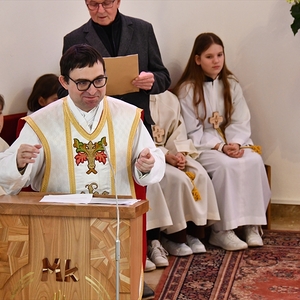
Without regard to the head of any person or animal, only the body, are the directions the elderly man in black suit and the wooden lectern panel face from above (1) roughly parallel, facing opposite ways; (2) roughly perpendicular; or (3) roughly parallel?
roughly parallel

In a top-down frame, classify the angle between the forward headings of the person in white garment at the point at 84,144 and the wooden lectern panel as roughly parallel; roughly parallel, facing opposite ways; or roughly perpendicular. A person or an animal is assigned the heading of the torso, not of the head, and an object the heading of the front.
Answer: roughly parallel

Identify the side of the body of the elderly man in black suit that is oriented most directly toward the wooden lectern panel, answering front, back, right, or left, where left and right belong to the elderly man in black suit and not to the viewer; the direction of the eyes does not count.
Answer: front

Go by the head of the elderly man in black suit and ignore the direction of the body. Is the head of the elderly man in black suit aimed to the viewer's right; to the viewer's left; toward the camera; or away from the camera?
toward the camera

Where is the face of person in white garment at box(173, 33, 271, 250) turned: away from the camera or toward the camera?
toward the camera

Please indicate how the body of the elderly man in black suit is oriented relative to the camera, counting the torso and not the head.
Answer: toward the camera

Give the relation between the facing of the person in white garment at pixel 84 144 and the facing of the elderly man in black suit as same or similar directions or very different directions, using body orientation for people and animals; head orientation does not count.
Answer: same or similar directions

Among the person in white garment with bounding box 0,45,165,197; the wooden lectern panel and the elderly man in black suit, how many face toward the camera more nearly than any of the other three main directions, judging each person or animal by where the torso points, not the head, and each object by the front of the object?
3

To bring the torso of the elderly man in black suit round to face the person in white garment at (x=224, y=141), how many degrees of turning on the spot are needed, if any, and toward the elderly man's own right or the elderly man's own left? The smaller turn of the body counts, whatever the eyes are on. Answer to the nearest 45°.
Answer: approximately 135° to the elderly man's own left

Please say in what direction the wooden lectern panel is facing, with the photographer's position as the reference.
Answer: facing the viewer

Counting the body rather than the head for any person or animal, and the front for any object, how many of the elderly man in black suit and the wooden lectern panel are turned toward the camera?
2

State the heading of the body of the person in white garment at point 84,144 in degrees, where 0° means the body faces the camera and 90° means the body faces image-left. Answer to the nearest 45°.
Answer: approximately 0°
